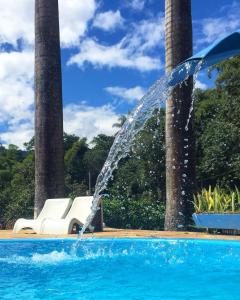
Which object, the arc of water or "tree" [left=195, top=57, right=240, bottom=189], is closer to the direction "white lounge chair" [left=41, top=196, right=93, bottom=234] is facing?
the arc of water

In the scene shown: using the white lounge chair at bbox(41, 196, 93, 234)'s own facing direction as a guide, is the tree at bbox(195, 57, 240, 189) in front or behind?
behind

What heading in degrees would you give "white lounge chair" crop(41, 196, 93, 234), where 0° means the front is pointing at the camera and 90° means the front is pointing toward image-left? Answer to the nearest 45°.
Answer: approximately 45°

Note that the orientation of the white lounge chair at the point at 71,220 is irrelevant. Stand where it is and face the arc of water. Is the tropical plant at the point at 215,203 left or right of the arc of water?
left

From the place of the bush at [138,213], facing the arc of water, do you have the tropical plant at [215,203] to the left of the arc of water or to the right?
left

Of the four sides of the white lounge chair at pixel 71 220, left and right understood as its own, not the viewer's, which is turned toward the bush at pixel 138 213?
back

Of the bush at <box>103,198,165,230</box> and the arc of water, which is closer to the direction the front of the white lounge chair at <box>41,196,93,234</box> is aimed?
the arc of water

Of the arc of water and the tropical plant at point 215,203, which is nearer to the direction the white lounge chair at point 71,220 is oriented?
the arc of water
